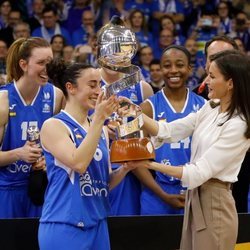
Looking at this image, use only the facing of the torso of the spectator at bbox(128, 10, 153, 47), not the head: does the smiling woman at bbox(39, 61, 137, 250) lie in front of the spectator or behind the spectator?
in front

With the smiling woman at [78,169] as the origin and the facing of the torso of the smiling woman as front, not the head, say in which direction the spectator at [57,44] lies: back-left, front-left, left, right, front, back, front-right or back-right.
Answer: back-left

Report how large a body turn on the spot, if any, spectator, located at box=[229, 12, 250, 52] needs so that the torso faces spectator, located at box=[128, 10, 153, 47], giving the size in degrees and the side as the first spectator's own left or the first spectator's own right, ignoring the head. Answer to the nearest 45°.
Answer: approximately 45° to the first spectator's own right

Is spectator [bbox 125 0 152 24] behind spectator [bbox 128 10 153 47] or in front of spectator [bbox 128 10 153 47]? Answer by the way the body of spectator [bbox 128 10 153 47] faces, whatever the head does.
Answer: behind

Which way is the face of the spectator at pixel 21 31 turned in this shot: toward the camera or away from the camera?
toward the camera

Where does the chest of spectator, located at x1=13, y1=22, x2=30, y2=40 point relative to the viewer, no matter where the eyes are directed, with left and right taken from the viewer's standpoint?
facing the viewer

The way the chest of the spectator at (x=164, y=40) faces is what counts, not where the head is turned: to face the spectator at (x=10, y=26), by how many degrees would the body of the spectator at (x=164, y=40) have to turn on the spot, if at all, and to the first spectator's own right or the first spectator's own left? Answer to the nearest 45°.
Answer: approximately 90° to the first spectator's own right

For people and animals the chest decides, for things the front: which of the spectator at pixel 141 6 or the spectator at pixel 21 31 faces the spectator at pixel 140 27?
the spectator at pixel 141 6

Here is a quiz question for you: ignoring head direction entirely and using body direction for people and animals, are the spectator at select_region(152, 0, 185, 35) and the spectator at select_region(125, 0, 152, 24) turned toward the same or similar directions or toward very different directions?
same or similar directions

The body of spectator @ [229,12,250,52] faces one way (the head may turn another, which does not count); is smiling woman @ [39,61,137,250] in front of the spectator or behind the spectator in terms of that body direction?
in front

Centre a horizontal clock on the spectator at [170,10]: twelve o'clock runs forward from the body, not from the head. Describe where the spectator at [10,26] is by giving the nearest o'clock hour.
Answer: the spectator at [10,26] is roughly at 2 o'clock from the spectator at [170,10].

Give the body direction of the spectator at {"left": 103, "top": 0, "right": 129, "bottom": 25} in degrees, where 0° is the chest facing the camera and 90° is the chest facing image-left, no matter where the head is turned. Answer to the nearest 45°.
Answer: approximately 0°

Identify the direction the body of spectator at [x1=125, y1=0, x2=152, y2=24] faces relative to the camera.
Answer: toward the camera

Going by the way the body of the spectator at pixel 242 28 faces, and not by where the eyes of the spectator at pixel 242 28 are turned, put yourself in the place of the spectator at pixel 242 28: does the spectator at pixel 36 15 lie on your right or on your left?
on your right

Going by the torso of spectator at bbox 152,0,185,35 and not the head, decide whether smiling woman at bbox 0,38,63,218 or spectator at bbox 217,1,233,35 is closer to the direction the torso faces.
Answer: the smiling woman

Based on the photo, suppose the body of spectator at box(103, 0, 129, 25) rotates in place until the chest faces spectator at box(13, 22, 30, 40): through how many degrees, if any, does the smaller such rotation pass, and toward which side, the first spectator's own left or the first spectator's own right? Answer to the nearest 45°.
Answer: approximately 45° to the first spectator's own right

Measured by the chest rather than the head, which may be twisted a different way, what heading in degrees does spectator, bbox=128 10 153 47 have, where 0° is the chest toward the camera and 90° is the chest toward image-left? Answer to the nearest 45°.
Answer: approximately 0°
